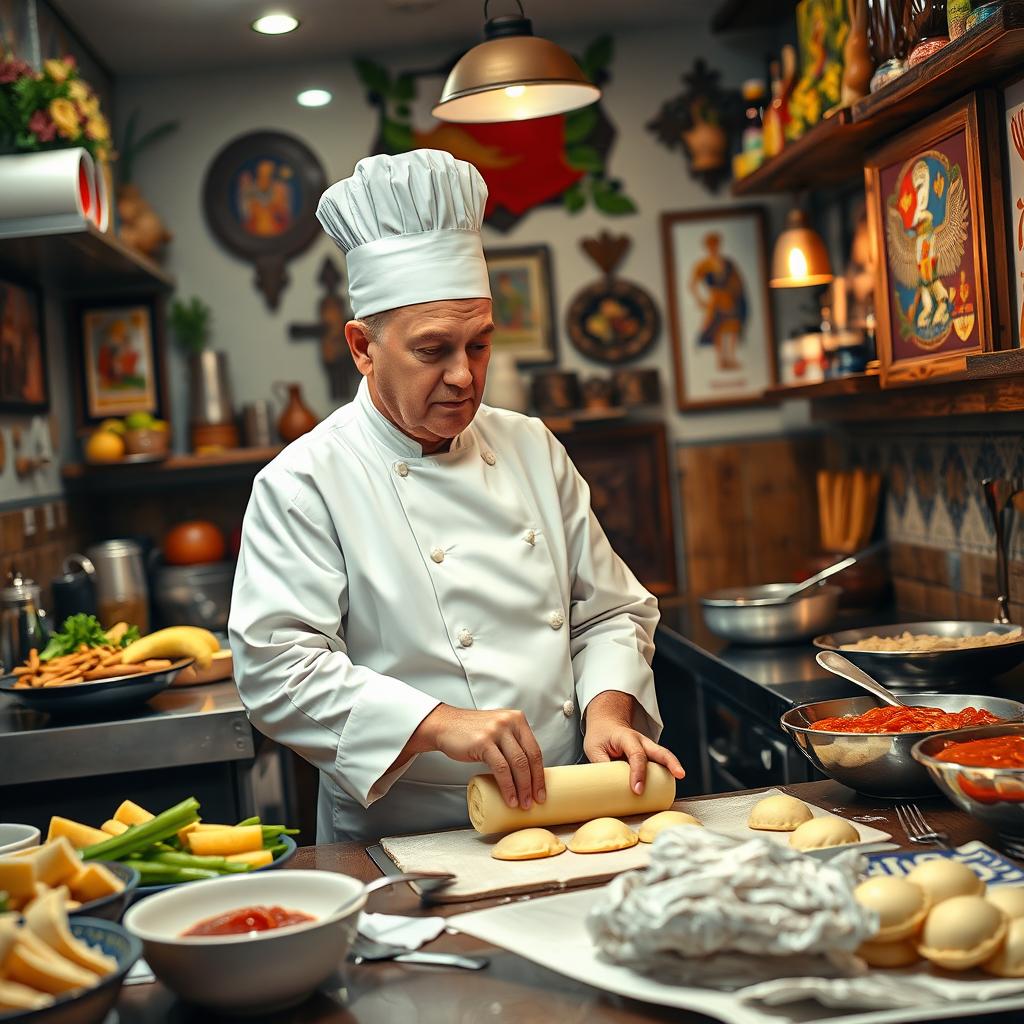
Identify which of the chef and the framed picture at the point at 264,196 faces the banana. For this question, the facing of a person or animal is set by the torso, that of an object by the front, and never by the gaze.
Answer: the framed picture

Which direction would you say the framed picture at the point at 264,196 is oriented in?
toward the camera

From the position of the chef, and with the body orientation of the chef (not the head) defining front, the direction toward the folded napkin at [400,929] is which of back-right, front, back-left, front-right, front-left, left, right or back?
front-right

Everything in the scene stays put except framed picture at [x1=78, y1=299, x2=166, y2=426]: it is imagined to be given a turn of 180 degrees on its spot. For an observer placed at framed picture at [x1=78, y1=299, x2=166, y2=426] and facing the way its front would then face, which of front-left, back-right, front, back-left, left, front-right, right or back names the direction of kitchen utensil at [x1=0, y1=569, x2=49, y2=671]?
back

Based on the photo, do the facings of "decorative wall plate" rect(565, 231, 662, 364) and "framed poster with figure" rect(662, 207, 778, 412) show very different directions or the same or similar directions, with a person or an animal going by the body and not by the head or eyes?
same or similar directions

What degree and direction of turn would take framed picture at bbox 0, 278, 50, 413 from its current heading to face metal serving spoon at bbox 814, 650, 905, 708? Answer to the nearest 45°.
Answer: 0° — it already faces it

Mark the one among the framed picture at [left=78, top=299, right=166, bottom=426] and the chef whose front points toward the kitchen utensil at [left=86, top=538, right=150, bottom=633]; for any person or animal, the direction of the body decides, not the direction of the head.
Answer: the framed picture

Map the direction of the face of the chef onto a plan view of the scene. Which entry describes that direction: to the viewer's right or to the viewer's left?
to the viewer's right

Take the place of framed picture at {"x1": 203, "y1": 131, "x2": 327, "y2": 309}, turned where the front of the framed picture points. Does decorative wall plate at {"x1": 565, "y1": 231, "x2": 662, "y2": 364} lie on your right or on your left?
on your left

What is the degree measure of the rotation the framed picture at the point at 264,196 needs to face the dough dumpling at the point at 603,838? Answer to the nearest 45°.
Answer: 0° — it already faces it

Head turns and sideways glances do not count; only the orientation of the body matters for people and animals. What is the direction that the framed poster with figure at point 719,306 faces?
toward the camera

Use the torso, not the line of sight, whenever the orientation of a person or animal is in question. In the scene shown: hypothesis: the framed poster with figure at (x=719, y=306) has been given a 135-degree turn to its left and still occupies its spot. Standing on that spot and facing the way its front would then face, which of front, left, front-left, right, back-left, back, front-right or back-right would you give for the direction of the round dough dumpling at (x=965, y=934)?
back-right

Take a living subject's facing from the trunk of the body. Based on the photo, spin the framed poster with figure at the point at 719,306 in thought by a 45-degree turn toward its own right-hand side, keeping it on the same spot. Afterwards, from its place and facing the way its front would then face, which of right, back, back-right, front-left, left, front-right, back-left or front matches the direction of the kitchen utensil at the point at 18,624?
front

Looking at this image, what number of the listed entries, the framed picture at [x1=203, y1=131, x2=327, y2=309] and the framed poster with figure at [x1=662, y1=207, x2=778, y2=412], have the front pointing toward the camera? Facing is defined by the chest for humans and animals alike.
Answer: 2

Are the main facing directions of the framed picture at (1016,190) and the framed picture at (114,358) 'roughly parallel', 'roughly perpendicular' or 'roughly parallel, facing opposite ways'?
roughly perpendicular

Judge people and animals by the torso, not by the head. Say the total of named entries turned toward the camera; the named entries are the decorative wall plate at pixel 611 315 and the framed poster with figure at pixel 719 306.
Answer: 2

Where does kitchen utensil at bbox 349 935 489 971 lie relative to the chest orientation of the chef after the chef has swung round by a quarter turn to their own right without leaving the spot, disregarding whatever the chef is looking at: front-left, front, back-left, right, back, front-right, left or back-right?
front-left

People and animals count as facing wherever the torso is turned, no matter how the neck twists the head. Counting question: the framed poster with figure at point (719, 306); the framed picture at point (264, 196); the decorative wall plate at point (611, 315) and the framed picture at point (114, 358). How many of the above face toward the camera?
4

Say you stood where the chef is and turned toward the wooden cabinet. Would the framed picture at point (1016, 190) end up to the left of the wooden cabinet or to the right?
right
